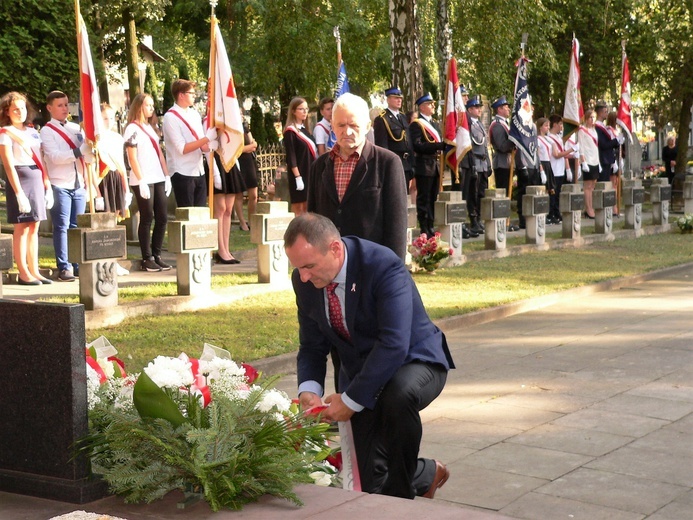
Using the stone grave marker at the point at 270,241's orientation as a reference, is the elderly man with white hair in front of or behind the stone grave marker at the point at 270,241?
in front

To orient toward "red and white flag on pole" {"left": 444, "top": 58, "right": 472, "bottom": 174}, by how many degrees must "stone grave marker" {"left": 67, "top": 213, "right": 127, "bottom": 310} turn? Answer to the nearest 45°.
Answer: approximately 90° to its left

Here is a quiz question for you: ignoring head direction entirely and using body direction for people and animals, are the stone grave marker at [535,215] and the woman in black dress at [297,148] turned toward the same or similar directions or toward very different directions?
same or similar directions

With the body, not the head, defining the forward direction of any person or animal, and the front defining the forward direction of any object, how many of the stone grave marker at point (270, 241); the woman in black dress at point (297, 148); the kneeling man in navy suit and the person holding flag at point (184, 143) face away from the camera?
0

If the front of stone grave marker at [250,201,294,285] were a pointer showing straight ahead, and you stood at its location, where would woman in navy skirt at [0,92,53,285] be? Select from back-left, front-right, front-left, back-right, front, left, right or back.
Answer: back-right

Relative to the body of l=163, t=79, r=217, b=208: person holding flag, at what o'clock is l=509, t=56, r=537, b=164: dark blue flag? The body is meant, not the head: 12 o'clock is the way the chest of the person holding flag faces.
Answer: The dark blue flag is roughly at 9 o'clock from the person holding flag.

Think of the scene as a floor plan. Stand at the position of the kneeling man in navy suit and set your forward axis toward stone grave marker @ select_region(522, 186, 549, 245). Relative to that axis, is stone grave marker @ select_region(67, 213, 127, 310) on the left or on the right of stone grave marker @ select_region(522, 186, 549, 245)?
left

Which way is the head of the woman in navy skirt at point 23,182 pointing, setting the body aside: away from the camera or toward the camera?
toward the camera

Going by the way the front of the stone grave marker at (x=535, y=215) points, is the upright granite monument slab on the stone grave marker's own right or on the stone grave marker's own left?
on the stone grave marker's own right

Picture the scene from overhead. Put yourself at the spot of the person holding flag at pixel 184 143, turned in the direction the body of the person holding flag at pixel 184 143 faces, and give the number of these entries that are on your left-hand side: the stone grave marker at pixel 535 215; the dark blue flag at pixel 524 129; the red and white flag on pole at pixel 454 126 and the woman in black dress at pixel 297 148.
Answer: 4

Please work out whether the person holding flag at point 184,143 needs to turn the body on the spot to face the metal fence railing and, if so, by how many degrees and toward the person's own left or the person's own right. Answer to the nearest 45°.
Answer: approximately 135° to the person's own left

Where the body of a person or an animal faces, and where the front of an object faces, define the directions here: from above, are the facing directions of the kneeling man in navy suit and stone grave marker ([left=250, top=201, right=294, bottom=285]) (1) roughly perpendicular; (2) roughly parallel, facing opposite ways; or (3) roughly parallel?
roughly perpendicular

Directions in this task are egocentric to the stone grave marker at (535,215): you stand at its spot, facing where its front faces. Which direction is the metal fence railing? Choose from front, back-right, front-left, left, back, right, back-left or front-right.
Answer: back

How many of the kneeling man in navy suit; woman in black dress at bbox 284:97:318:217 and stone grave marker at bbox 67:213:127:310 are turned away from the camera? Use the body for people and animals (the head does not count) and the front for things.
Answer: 0

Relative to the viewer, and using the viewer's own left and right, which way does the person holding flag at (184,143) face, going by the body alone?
facing the viewer and to the right of the viewer

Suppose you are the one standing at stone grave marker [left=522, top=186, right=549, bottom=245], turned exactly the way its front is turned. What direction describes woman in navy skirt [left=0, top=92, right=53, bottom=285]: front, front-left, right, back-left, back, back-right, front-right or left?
right

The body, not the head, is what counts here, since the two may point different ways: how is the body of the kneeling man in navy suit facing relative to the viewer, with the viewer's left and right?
facing the viewer and to the left of the viewer

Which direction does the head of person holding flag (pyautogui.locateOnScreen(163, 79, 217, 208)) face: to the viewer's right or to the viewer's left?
to the viewer's right

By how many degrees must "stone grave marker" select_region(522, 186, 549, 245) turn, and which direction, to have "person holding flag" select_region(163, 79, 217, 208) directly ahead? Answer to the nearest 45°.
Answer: approximately 90° to its right
